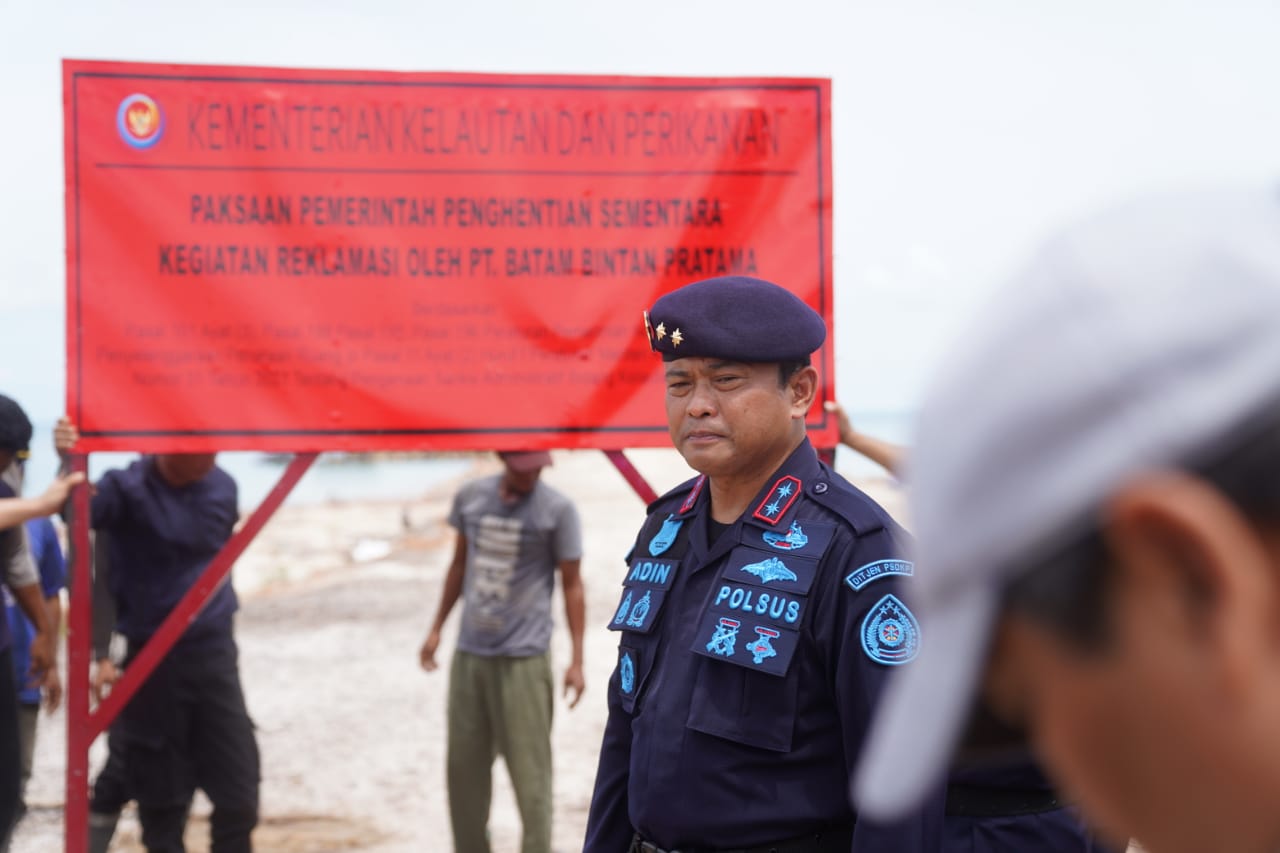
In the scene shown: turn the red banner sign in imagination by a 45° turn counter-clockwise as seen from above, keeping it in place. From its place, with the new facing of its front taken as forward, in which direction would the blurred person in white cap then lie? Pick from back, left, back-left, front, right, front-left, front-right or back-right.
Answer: front-right

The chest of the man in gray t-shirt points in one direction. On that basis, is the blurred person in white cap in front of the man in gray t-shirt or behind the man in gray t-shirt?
in front

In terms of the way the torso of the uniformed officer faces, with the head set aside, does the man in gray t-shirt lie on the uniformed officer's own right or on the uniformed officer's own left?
on the uniformed officer's own right

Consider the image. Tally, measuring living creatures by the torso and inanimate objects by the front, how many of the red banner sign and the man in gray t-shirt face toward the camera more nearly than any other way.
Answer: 2

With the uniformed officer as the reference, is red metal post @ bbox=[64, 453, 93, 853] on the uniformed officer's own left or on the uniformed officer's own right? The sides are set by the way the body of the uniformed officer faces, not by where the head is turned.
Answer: on the uniformed officer's own right

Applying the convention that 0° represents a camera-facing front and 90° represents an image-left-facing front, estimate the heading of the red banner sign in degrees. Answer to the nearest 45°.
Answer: approximately 0°

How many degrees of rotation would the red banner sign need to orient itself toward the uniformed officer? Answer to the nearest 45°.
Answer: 0° — it already faces them

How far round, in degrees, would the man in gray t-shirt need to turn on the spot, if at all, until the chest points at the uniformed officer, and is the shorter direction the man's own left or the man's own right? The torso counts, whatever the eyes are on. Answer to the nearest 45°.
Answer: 0° — they already face them

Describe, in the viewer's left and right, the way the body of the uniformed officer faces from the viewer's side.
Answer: facing the viewer and to the left of the viewer
